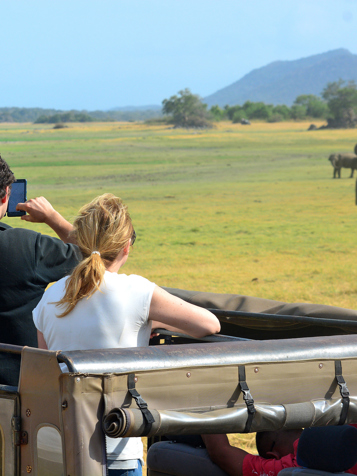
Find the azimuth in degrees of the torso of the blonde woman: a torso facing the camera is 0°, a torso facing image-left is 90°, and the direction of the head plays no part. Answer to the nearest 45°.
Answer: approximately 225°

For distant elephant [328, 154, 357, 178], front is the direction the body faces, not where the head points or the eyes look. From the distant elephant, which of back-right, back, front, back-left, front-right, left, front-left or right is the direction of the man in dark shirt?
left

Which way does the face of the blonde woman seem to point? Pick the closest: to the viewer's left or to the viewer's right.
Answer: to the viewer's right

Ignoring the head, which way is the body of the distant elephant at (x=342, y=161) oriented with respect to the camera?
to the viewer's left

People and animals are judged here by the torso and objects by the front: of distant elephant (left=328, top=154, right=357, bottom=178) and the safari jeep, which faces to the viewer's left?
the distant elephant

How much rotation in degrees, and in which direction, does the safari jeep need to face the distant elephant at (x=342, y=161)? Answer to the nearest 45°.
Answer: approximately 45° to its left

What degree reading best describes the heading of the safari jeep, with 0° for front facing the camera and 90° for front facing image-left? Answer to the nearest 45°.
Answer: approximately 225°
